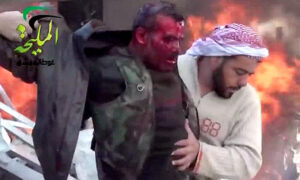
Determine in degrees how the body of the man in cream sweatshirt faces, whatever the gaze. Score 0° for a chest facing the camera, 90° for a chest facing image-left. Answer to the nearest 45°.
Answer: approximately 0°
